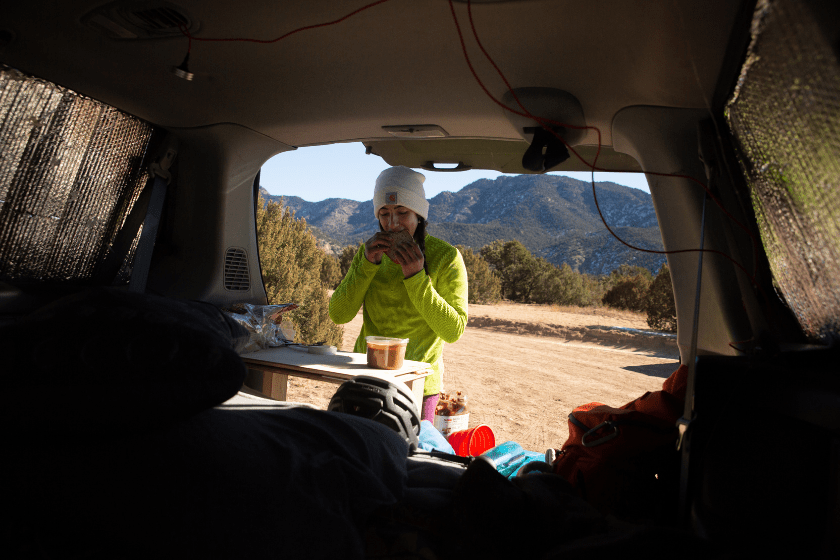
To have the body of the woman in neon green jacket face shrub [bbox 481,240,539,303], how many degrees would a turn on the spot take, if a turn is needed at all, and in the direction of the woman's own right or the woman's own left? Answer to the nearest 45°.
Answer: approximately 135° to the woman's own right

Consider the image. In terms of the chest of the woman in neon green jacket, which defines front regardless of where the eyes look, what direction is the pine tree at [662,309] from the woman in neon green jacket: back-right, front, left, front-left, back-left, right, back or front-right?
back

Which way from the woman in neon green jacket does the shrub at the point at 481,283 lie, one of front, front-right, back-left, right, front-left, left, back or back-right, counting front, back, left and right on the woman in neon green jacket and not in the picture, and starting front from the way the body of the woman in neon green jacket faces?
back-right

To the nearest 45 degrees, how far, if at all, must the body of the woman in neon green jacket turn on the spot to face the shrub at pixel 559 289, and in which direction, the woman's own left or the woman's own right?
approximately 135° to the woman's own right

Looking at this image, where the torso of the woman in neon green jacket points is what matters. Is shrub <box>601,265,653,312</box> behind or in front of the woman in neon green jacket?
behind

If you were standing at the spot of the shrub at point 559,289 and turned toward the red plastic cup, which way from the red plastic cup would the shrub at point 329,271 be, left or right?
right

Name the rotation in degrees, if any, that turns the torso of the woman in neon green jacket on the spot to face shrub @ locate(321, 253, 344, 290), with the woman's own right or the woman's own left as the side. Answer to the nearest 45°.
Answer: approximately 135° to the woman's own right

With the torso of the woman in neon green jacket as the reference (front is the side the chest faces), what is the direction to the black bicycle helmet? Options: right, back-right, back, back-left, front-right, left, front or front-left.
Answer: front-left

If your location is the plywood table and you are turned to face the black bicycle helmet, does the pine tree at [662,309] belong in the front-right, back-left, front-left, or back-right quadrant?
back-left

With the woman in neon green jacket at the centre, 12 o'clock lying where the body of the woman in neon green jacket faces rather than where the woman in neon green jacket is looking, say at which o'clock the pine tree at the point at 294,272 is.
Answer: The pine tree is roughly at 4 o'clock from the woman in neon green jacket.

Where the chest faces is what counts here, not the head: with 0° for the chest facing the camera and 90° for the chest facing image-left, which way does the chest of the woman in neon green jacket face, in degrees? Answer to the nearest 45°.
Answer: approximately 45°
